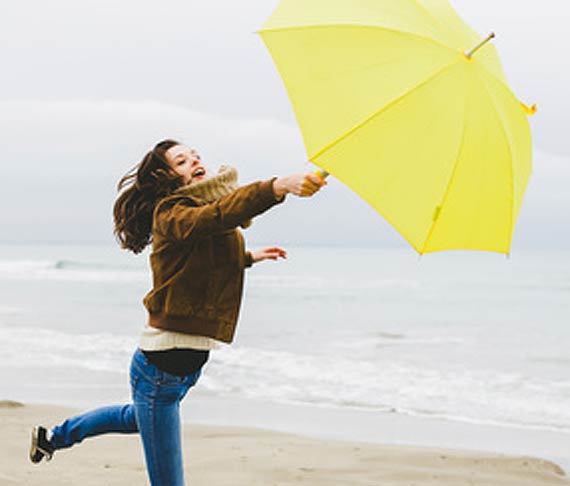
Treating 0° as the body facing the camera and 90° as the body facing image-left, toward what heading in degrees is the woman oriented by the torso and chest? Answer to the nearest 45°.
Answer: approximately 270°

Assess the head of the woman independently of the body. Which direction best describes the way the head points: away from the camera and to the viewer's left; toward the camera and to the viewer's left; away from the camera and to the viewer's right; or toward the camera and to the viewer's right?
toward the camera and to the viewer's right
